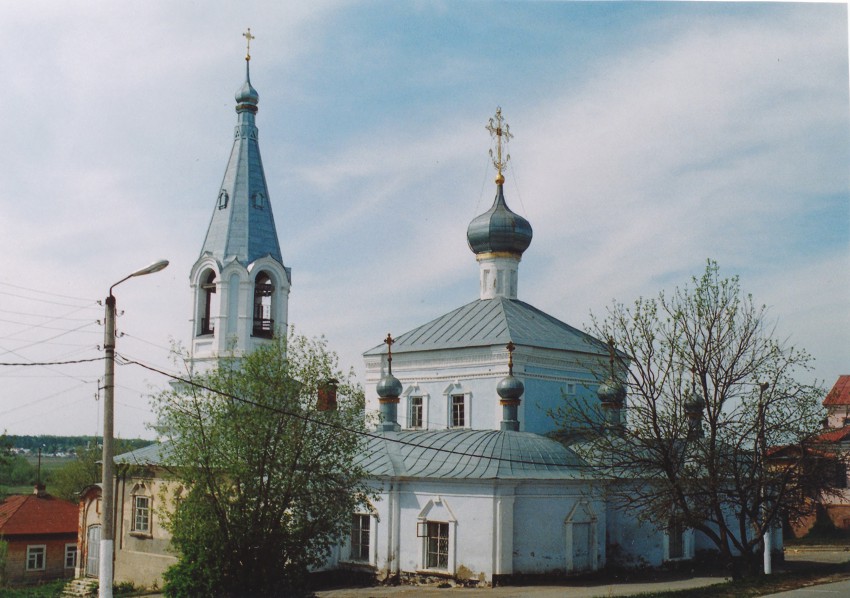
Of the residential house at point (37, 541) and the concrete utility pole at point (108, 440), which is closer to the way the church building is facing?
the residential house

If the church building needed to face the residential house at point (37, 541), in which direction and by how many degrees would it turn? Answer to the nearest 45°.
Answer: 0° — it already faces it

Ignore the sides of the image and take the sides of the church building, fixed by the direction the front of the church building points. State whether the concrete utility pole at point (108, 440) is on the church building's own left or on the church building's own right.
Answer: on the church building's own left

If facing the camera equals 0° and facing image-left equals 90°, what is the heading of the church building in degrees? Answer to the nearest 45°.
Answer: approximately 135°

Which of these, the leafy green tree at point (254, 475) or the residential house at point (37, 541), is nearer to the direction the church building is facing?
the residential house
